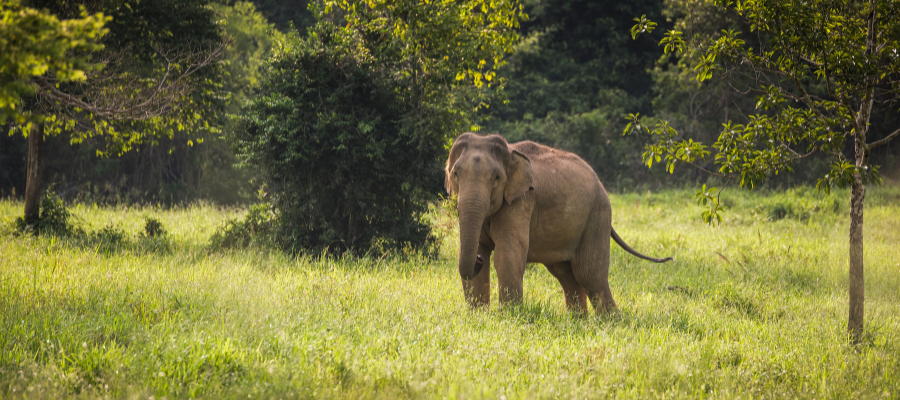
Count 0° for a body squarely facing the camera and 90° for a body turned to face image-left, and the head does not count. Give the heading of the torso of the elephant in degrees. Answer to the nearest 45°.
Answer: approximately 45°

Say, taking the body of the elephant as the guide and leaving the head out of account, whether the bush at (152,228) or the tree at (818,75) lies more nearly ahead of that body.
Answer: the bush

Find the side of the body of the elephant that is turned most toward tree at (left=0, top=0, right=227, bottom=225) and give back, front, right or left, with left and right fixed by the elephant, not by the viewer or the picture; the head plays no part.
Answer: right

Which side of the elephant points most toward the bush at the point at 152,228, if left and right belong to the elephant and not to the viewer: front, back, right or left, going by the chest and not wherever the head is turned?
right

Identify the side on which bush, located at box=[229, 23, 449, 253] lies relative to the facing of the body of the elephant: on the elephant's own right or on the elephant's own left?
on the elephant's own right
